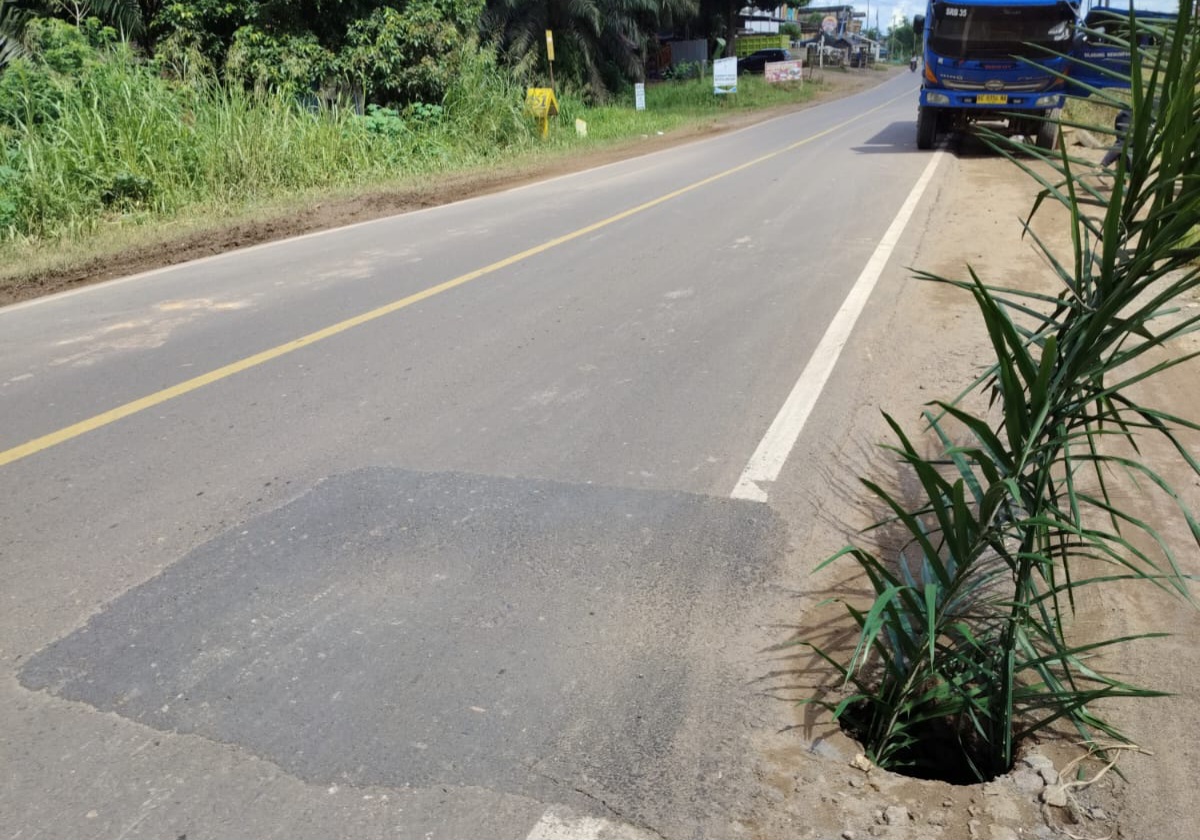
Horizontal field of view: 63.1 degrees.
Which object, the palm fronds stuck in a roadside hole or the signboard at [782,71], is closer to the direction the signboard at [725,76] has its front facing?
the palm fronds stuck in a roadside hole

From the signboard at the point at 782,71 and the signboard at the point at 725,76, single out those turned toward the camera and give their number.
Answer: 2

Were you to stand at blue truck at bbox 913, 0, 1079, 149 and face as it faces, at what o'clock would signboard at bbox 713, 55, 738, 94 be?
The signboard is roughly at 5 o'clock from the blue truck.

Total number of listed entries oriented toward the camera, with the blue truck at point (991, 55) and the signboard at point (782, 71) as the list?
2

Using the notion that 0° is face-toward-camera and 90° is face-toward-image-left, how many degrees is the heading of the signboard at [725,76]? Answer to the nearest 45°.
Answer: approximately 0°

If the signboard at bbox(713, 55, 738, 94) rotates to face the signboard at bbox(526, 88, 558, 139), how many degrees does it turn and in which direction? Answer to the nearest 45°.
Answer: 0° — it already faces it
